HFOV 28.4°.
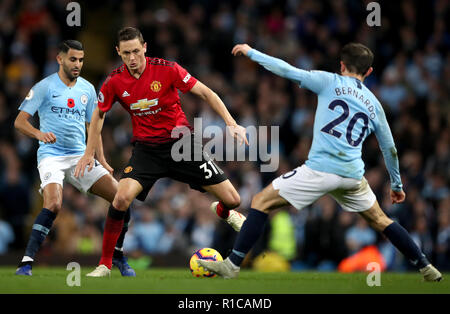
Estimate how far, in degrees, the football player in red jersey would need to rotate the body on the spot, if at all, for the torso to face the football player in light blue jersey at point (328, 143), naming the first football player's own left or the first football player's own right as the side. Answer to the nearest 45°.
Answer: approximately 45° to the first football player's own left

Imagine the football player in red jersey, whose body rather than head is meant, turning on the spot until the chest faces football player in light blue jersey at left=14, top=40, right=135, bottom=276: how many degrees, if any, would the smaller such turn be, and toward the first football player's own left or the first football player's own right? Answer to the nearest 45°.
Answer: approximately 135° to the first football player's own right

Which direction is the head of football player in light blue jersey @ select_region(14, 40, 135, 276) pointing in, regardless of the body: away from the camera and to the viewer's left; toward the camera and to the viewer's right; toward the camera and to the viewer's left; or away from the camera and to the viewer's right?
toward the camera and to the viewer's right

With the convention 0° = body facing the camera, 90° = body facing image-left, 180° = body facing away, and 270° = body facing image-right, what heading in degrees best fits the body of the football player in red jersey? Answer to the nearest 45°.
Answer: approximately 0°
